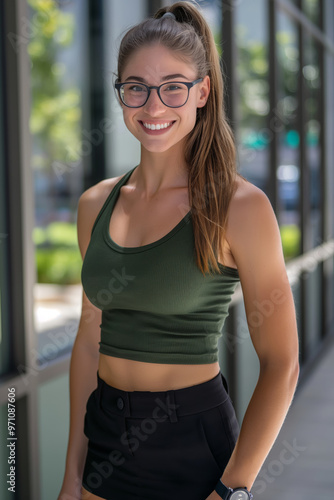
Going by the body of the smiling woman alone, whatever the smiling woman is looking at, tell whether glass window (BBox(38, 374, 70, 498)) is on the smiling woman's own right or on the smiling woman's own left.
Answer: on the smiling woman's own right

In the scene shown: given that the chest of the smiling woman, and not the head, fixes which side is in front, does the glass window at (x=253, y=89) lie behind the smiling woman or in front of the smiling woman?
behind

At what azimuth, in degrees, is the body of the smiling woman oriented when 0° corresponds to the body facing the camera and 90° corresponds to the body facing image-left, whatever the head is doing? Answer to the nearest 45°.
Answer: approximately 45°

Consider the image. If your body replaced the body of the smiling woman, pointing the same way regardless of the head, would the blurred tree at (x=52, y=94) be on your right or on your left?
on your right

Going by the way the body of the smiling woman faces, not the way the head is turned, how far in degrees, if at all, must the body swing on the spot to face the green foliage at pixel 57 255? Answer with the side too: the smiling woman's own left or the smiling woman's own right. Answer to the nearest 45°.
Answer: approximately 135° to the smiling woman's own right

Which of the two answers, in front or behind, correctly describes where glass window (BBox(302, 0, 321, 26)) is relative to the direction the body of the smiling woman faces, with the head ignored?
behind
